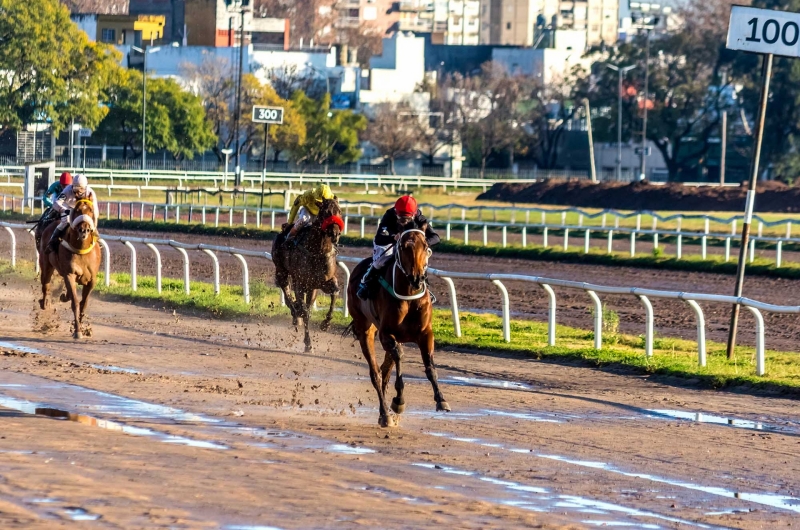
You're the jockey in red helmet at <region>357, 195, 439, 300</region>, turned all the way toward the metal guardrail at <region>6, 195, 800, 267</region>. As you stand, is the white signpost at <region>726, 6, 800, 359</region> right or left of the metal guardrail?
right

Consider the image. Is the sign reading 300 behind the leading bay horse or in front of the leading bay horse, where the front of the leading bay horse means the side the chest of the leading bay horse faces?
behind

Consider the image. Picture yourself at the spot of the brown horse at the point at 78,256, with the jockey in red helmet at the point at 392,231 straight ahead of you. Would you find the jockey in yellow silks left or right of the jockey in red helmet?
left

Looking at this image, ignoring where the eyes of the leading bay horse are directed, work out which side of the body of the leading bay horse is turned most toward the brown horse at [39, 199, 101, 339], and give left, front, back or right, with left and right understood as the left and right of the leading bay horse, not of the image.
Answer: back

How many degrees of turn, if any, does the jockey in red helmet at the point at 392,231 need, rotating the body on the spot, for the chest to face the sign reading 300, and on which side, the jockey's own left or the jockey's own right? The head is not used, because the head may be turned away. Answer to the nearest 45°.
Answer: approximately 135° to the jockey's own left

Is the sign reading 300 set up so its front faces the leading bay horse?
yes

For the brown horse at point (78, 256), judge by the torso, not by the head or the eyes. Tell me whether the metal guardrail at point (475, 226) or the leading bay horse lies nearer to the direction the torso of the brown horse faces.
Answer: the leading bay horse

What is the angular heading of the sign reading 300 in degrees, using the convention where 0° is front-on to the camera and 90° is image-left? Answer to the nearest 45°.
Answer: approximately 0°

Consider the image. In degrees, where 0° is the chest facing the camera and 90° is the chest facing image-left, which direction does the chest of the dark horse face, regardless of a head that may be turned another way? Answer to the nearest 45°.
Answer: approximately 315°

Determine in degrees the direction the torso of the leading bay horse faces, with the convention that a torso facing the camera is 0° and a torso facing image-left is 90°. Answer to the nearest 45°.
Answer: approximately 315°
